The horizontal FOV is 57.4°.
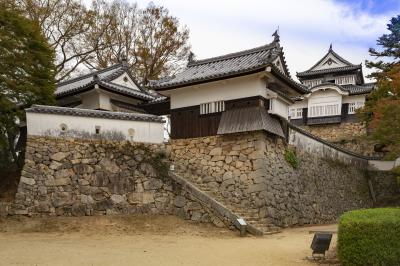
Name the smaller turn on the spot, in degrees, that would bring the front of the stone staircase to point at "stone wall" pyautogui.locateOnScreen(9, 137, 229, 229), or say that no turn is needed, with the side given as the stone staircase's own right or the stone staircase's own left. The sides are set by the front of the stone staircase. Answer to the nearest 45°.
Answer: approximately 135° to the stone staircase's own right

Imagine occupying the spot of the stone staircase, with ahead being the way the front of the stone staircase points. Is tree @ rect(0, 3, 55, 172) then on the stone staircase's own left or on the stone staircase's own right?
on the stone staircase's own right

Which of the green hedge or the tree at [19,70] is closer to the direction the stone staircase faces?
the green hedge

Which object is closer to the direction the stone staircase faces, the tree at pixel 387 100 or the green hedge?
the green hedge

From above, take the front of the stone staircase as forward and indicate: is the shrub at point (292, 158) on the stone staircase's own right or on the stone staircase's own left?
on the stone staircase's own left

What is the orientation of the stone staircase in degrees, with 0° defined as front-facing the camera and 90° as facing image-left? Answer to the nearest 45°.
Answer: approximately 315°
